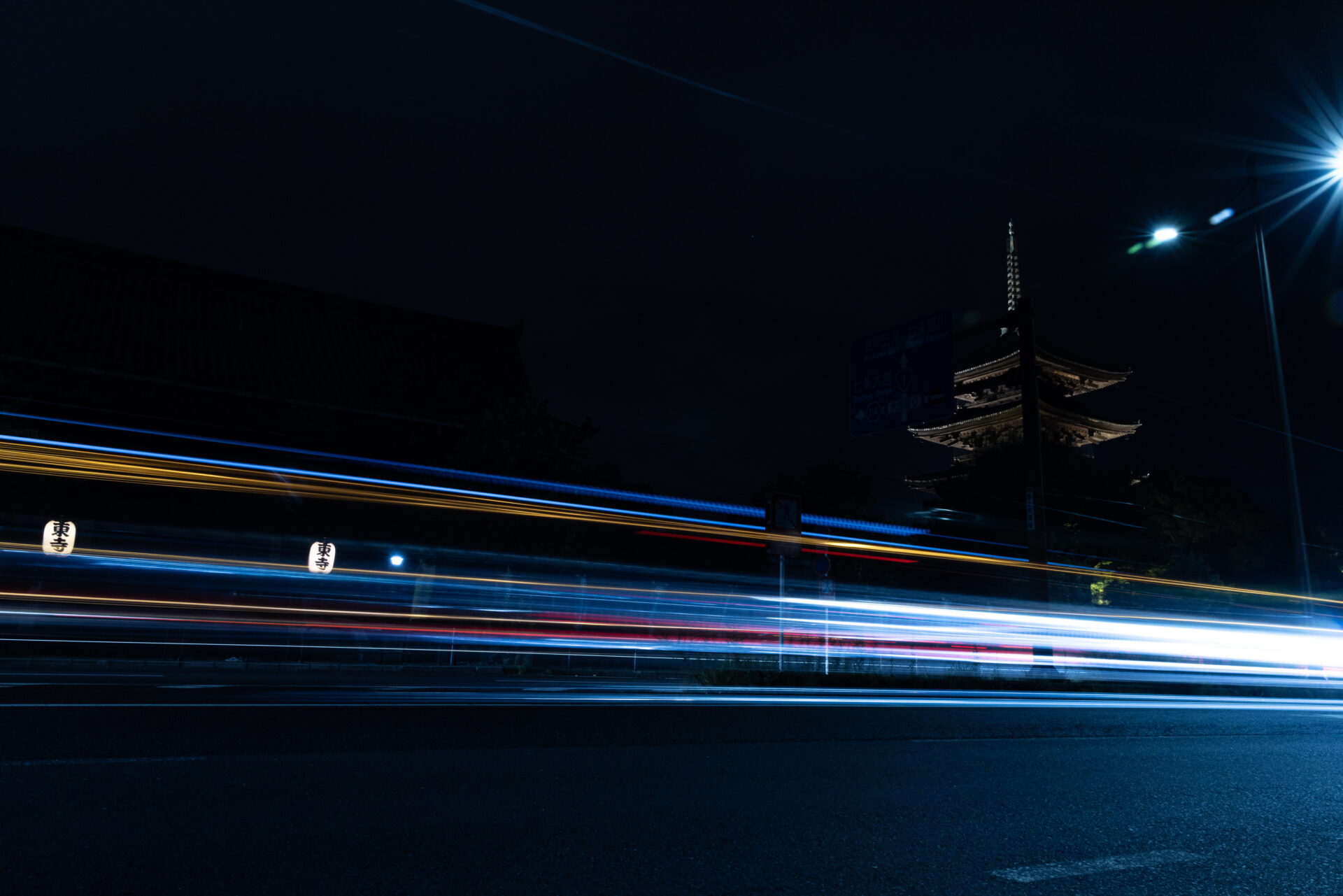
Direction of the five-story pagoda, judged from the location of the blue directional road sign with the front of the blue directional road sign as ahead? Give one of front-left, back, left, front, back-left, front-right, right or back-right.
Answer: back-right

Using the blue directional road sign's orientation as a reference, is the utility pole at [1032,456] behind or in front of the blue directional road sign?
behind

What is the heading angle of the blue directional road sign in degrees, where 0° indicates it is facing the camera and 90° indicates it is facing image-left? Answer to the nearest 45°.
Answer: approximately 45°

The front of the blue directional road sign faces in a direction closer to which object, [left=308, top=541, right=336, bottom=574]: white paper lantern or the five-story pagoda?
the white paper lantern

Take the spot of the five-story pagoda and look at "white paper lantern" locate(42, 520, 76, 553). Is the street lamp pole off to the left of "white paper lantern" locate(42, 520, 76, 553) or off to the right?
left

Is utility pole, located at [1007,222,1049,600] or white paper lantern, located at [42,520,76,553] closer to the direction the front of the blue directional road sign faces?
the white paper lantern

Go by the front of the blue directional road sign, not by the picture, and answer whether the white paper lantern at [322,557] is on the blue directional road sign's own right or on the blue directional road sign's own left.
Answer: on the blue directional road sign's own right

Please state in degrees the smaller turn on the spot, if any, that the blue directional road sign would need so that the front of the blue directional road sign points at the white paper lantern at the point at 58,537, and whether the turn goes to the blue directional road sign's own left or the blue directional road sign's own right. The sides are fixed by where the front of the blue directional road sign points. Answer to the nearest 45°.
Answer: approximately 45° to the blue directional road sign's own right
